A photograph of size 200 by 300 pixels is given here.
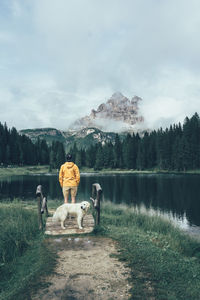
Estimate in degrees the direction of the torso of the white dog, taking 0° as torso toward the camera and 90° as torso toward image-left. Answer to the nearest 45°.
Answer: approximately 270°
